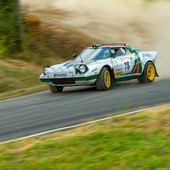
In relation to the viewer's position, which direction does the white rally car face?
facing the viewer and to the left of the viewer
